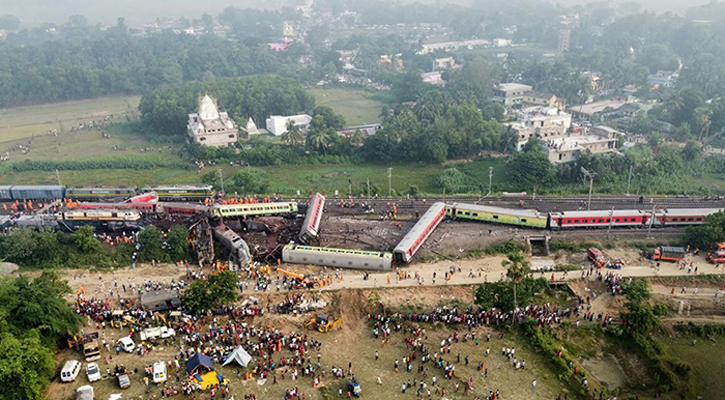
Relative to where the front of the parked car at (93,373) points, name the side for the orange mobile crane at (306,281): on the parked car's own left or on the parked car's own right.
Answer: on the parked car's own left

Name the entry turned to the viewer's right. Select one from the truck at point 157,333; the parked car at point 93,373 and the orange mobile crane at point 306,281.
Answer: the truck

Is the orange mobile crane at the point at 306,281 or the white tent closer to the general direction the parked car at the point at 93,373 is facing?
the white tent

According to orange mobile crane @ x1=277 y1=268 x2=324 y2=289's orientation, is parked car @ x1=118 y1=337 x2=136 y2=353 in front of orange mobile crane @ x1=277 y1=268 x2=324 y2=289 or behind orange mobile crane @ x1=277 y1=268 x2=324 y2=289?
in front

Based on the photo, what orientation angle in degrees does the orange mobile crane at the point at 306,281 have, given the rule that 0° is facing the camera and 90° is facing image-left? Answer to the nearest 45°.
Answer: approximately 90°

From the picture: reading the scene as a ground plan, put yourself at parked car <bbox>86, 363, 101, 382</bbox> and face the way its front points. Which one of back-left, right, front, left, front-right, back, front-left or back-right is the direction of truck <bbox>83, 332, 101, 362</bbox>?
back

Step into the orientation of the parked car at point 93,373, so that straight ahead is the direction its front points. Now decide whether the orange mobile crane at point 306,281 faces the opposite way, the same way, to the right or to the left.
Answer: to the right

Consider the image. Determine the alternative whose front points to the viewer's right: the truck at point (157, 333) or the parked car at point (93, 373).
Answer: the truck

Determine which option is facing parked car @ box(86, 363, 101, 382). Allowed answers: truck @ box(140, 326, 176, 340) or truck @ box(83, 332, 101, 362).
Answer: truck @ box(83, 332, 101, 362)

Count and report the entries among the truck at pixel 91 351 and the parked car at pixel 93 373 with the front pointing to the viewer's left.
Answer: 0

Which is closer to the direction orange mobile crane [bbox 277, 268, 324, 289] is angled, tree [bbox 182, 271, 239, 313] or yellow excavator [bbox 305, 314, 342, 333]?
the tree

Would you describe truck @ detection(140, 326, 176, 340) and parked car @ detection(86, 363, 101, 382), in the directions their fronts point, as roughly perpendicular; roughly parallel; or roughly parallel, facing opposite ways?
roughly perpendicular

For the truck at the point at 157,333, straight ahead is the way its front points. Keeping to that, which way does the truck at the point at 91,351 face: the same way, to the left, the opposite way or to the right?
to the right

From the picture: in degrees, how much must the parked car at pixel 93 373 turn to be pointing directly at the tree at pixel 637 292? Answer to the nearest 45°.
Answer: approximately 90° to its left

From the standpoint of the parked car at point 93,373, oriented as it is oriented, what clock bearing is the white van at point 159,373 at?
The white van is roughly at 10 o'clock from the parked car.

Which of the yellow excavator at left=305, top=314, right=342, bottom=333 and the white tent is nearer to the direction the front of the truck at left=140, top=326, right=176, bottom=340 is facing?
the yellow excavator
